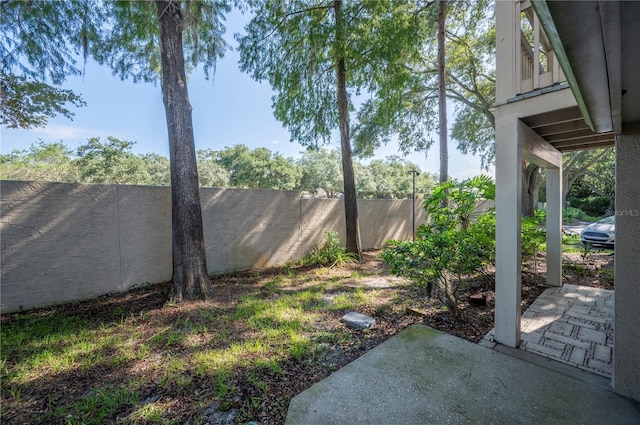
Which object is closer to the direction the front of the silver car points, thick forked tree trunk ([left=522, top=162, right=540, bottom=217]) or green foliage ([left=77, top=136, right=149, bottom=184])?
the green foliage

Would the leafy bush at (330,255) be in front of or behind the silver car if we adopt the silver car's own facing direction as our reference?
in front

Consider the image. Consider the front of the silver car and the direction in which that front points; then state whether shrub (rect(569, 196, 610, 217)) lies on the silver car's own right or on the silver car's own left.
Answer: on the silver car's own right

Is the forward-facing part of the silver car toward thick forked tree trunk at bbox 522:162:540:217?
no

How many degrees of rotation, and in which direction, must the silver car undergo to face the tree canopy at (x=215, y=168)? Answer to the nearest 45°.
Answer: approximately 45° to its right

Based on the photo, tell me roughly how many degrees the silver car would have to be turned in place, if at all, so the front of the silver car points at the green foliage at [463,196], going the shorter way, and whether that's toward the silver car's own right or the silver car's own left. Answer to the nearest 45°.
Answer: approximately 45° to the silver car's own left

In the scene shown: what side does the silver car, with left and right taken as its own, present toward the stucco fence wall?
front

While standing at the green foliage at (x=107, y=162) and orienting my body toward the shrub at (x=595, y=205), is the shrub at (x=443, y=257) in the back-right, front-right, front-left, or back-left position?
front-right

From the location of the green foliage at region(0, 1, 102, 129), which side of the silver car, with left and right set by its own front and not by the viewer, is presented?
front

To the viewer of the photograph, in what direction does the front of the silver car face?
facing the viewer and to the left of the viewer

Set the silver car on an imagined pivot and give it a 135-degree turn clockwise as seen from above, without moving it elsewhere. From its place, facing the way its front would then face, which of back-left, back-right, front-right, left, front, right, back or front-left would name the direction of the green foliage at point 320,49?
back-left
